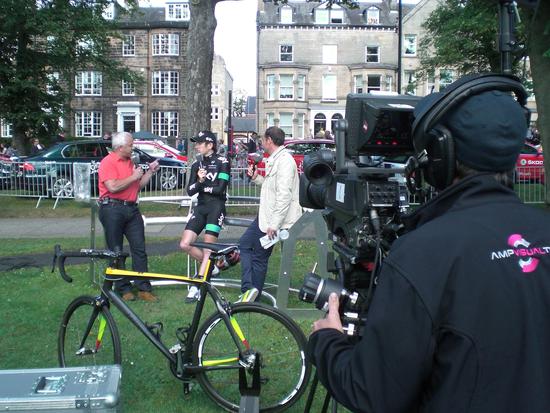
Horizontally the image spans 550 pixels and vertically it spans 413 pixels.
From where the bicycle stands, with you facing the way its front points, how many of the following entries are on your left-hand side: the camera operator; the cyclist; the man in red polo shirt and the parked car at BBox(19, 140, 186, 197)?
1

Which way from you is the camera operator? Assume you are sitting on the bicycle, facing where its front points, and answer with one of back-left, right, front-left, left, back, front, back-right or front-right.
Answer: left

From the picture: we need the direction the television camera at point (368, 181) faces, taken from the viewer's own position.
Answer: facing away from the viewer and to the left of the viewer

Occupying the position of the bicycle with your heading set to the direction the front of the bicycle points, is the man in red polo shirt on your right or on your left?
on your right

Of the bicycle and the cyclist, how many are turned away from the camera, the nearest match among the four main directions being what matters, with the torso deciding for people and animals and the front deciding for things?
0

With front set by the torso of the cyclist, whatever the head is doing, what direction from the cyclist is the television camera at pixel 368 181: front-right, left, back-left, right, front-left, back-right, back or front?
front-left

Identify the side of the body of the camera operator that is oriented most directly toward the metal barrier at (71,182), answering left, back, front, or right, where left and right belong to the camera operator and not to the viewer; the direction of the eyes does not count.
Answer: front

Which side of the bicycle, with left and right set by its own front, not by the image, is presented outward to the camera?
left

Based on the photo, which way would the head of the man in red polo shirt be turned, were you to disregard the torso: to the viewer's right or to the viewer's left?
to the viewer's right

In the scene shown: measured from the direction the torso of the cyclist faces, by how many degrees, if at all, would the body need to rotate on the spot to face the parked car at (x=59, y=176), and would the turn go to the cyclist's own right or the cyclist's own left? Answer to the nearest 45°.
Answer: approximately 135° to the cyclist's own right

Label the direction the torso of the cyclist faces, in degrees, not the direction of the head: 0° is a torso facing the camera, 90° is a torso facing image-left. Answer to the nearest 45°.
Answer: approximately 45°

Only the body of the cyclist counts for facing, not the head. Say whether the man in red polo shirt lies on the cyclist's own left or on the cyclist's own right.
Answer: on the cyclist's own right

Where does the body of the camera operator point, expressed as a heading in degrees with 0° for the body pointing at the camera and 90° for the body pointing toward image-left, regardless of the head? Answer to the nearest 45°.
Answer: approximately 135°
